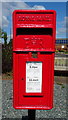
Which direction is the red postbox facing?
toward the camera
